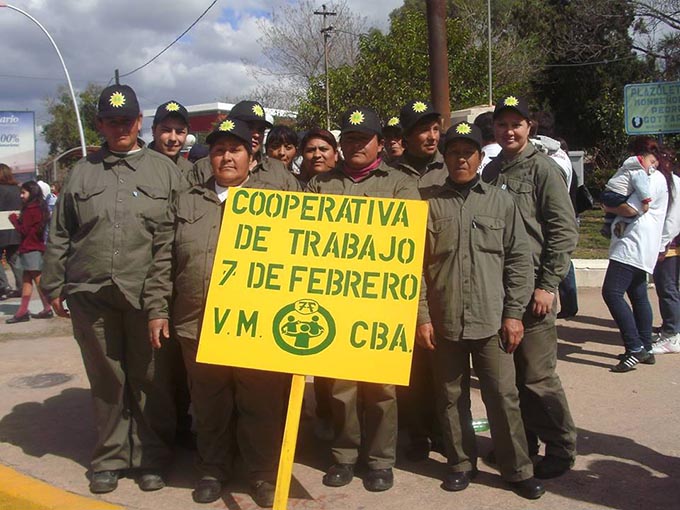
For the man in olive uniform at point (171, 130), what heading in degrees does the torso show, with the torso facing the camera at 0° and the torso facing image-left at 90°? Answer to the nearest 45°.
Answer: approximately 0°

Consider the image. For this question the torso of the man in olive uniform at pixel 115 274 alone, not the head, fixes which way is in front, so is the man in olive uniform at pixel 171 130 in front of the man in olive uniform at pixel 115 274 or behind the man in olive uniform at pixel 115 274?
behind

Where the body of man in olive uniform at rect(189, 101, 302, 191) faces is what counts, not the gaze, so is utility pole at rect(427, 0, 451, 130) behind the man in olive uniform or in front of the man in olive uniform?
behind
